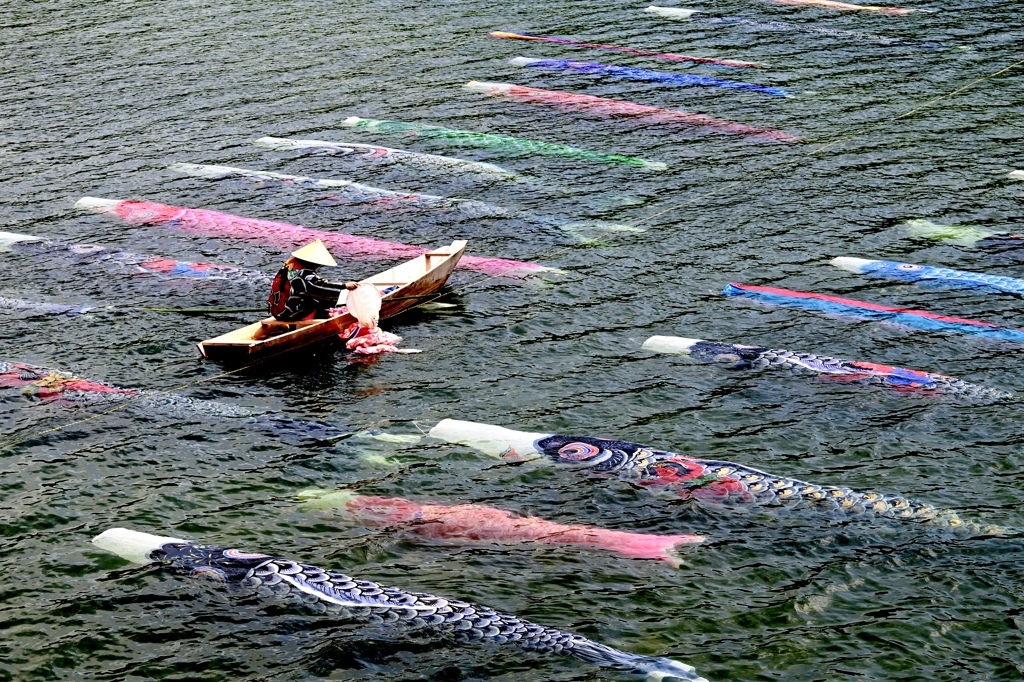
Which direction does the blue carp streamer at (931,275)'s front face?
to the viewer's left

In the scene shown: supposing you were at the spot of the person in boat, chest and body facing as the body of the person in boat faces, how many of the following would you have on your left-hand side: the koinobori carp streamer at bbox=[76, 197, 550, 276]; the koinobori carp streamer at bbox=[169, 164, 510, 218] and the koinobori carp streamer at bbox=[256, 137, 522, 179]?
3

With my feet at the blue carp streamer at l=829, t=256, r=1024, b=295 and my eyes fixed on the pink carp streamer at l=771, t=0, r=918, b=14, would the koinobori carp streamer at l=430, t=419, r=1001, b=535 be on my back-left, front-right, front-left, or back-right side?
back-left

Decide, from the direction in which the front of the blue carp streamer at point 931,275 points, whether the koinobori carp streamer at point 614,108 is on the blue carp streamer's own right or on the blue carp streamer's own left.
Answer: on the blue carp streamer's own right

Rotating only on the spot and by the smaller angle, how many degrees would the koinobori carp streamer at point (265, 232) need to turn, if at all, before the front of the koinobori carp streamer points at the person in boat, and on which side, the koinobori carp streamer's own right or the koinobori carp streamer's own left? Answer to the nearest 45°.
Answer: approximately 90° to the koinobori carp streamer's own left

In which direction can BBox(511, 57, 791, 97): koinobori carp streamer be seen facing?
to the viewer's left

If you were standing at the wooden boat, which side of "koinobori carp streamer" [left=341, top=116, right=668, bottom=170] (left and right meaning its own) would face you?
left

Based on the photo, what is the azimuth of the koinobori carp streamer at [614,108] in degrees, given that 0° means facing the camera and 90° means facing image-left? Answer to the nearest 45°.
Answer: approximately 90°

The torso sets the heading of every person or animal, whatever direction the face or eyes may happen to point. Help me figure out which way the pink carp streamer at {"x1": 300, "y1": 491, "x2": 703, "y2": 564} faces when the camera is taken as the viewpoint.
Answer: facing to the left of the viewer

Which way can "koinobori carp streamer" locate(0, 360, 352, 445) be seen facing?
to the viewer's left

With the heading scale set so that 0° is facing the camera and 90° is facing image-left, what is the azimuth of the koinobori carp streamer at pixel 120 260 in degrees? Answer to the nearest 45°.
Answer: approximately 90°

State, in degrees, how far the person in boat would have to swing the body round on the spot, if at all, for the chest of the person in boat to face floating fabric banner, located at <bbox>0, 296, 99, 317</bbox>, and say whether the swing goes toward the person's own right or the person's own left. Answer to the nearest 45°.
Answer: approximately 135° to the person's own left

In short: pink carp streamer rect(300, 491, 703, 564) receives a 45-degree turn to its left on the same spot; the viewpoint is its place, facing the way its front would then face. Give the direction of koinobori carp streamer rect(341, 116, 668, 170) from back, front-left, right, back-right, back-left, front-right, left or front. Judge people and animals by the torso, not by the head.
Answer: back-right
